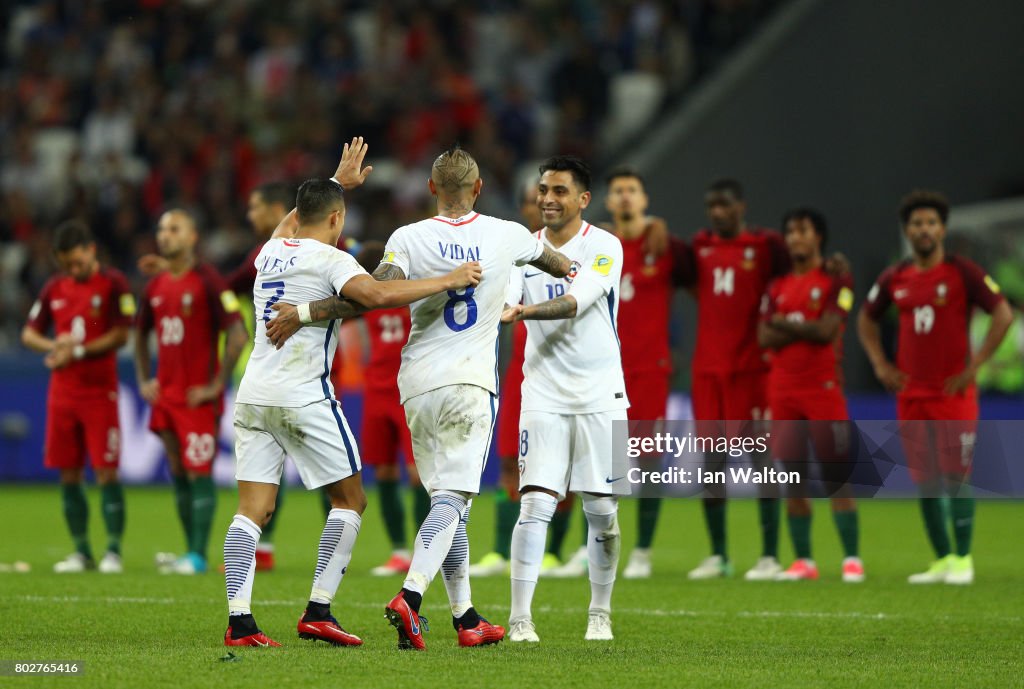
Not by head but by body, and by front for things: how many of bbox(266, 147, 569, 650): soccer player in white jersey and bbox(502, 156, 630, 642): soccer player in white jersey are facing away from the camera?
1

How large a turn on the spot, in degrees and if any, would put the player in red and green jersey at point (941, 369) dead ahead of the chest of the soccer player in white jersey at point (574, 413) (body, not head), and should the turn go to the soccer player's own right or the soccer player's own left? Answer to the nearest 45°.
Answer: approximately 180°

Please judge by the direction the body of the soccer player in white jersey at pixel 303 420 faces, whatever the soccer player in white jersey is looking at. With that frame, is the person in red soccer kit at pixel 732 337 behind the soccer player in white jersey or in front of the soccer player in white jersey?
in front

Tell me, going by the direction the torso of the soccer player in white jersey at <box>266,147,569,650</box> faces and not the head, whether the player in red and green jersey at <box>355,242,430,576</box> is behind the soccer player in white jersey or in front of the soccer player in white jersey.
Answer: in front

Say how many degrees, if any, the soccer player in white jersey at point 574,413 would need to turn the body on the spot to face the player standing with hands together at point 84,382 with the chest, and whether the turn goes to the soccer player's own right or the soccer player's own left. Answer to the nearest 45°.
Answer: approximately 90° to the soccer player's own right

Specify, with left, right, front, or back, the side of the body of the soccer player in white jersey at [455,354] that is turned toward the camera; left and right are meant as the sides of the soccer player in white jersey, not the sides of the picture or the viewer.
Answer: back

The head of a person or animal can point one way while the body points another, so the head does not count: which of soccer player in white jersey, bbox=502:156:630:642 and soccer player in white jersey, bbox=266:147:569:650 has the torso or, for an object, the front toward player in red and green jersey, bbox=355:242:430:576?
soccer player in white jersey, bbox=266:147:569:650

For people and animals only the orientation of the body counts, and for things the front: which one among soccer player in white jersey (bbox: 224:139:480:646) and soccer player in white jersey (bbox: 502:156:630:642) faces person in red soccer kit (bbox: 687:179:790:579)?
soccer player in white jersey (bbox: 224:139:480:646)

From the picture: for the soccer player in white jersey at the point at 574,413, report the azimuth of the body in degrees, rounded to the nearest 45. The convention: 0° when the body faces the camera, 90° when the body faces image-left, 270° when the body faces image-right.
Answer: approximately 45°

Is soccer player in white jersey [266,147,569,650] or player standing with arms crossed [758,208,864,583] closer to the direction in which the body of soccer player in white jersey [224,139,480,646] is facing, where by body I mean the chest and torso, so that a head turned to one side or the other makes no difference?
the player standing with arms crossed

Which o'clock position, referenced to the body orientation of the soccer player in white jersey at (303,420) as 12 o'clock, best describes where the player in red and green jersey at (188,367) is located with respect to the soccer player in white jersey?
The player in red and green jersey is roughly at 10 o'clock from the soccer player in white jersey.

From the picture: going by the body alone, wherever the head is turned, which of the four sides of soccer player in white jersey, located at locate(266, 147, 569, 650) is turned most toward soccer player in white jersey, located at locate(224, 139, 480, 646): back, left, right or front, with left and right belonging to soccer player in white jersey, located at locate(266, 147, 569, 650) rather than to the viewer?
left

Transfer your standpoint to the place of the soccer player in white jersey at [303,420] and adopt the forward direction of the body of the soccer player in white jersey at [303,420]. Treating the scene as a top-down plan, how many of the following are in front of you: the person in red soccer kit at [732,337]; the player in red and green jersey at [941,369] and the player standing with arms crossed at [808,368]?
3

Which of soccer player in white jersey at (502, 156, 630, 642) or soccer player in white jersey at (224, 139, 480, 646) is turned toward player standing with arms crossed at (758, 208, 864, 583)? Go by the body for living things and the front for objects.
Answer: soccer player in white jersey at (224, 139, 480, 646)

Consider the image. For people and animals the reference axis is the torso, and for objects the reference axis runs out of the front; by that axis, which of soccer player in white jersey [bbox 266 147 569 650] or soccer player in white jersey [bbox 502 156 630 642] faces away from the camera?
soccer player in white jersey [bbox 266 147 569 650]

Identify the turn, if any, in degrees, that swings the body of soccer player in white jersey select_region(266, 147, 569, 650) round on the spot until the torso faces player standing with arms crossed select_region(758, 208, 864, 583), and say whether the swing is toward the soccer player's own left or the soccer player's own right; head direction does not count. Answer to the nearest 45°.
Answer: approximately 45° to the soccer player's own right
